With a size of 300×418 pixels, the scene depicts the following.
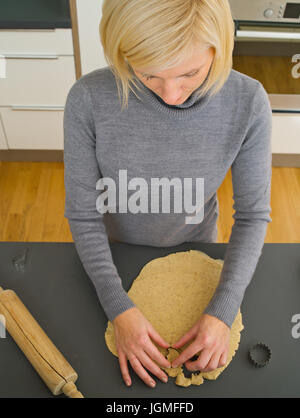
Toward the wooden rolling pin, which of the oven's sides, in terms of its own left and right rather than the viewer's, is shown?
front

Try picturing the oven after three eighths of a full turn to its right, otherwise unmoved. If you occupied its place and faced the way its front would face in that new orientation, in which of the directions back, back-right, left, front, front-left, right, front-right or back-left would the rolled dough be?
back-left

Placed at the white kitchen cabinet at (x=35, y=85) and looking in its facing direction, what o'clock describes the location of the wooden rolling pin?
The wooden rolling pin is roughly at 12 o'clock from the white kitchen cabinet.

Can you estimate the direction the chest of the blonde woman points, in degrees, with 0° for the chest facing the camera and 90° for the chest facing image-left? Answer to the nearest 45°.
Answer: approximately 0°

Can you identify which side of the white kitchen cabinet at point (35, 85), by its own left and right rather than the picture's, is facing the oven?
left

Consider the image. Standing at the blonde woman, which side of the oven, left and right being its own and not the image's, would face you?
front

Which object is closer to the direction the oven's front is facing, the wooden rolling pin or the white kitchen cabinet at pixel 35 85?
the wooden rolling pin
